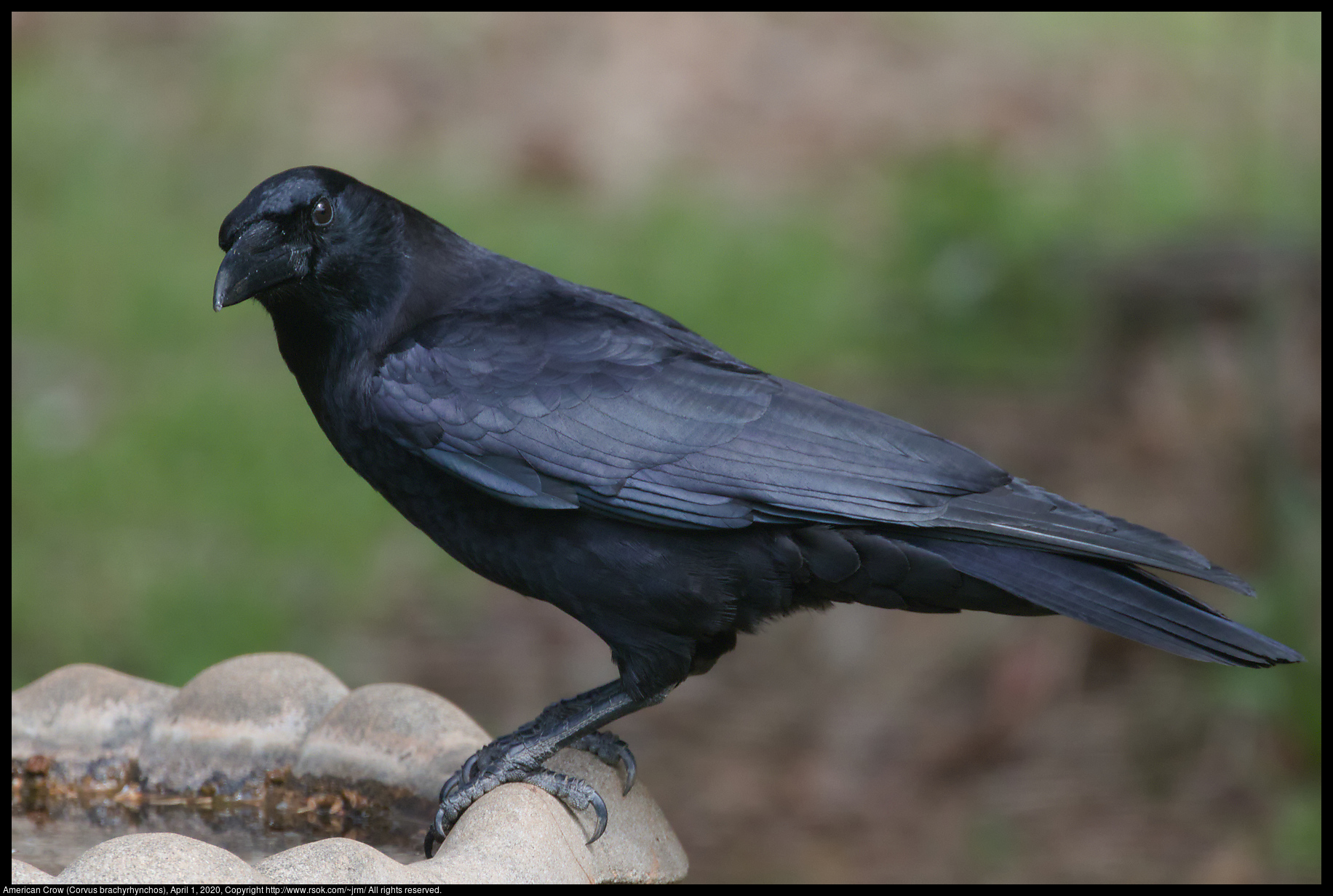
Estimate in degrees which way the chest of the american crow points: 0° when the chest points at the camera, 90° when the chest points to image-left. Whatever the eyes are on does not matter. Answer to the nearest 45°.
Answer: approximately 90°
